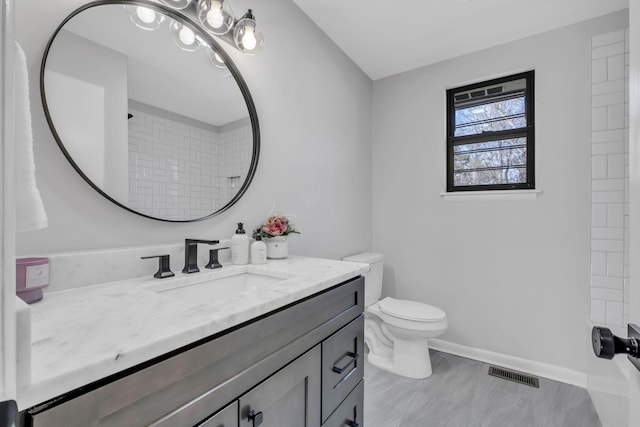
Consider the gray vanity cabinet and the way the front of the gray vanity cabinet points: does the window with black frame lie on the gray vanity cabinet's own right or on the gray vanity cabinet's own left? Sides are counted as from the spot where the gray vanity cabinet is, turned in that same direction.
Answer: on the gray vanity cabinet's own left

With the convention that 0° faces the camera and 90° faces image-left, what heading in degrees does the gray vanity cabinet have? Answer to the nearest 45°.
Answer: approximately 315°

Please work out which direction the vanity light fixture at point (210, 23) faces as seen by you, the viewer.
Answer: facing the viewer and to the right of the viewer

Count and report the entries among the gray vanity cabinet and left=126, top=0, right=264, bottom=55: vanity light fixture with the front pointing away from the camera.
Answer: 0

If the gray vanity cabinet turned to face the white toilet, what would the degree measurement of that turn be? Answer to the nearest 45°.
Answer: approximately 90° to its left

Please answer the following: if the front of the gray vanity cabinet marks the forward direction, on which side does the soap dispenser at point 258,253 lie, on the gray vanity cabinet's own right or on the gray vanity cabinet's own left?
on the gray vanity cabinet's own left
